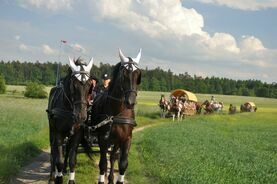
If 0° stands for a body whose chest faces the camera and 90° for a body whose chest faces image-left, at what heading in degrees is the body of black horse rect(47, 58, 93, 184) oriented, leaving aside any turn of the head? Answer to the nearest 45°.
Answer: approximately 0°
